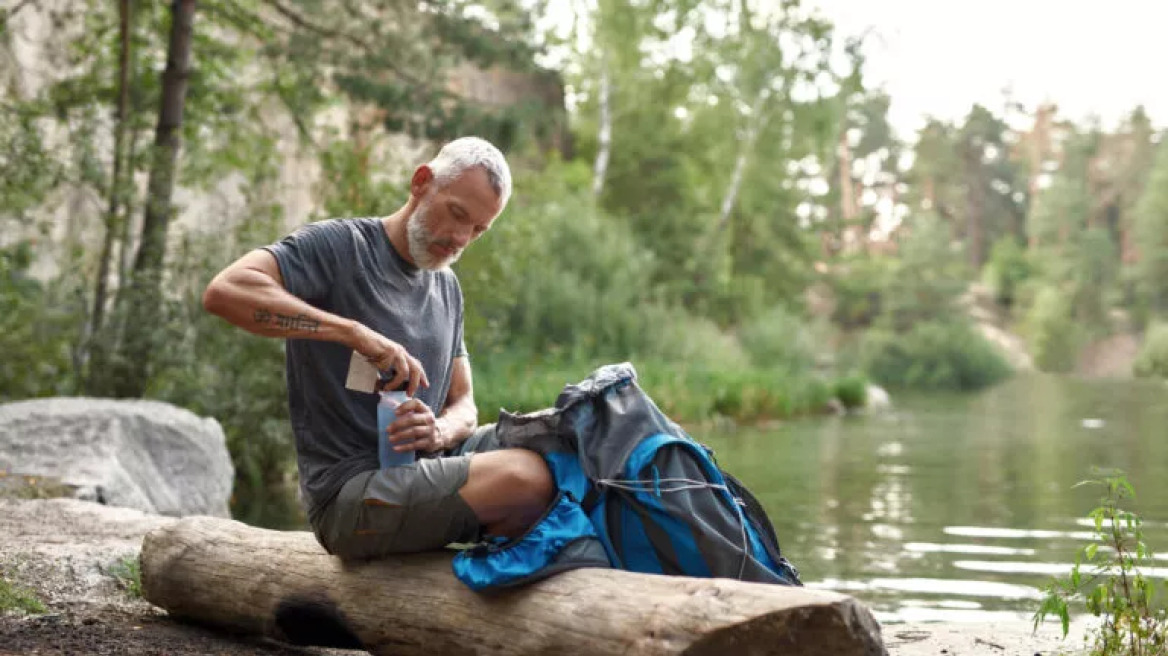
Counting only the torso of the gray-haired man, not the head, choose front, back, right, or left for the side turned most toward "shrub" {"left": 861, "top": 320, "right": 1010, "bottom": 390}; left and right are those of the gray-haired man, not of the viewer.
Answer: left

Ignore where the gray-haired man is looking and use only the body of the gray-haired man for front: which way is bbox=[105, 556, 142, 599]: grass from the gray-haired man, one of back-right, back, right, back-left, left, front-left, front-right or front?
back

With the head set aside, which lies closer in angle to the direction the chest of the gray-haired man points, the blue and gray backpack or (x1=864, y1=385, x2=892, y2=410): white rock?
the blue and gray backpack

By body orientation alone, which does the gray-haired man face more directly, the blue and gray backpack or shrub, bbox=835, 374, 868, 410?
the blue and gray backpack

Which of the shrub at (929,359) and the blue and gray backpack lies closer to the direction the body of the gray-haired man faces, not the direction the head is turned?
the blue and gray backpack

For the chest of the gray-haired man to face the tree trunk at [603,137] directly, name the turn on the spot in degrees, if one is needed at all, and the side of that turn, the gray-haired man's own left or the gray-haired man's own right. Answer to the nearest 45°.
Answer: approximately 135° to the gray-haired man's own left

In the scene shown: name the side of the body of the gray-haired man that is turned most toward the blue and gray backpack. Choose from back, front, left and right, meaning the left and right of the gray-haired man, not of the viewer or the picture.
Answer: front

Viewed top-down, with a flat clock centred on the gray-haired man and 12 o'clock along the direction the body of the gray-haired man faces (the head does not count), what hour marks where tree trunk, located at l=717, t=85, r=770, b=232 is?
The tree trunk is roughly at 8 o'clock from the gray-haired man.

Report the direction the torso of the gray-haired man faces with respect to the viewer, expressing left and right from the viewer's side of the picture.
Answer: facing the viewer and to the right of the viewer

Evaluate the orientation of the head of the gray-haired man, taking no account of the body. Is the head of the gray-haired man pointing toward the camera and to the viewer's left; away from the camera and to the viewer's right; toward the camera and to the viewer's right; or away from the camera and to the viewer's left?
toward the camera and to the viewer's right
